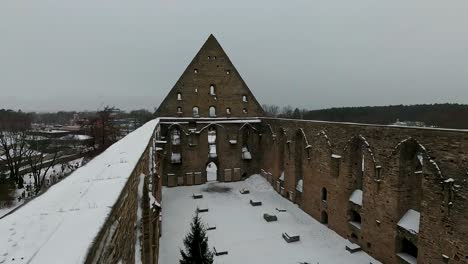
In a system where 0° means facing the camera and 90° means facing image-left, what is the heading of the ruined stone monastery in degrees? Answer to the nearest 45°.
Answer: approximately 180°
